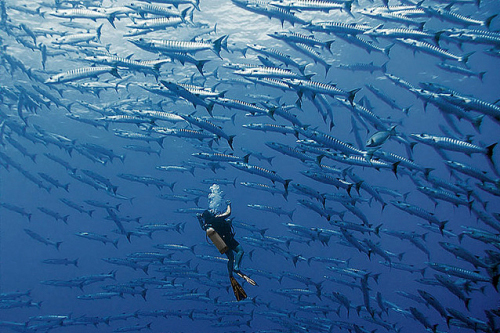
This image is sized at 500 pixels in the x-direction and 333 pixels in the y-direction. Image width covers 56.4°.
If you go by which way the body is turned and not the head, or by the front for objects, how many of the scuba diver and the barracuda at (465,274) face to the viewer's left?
1

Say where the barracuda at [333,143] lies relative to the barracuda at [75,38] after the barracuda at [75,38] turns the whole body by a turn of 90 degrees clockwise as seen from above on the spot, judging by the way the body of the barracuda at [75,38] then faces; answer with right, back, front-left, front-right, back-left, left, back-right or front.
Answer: back-right

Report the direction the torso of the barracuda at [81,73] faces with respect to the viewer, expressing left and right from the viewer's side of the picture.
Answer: facing to the left of the viewer

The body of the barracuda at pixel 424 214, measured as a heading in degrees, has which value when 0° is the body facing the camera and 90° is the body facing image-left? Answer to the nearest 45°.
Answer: approximately 90°

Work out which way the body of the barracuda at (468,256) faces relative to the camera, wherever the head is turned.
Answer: to the viewer's left

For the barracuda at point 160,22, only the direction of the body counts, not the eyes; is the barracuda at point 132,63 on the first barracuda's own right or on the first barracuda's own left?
on the first barracuda's own left

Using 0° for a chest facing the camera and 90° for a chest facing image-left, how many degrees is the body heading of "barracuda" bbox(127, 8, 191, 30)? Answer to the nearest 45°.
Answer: approximately 90°

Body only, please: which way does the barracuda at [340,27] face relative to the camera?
to the viewer's left

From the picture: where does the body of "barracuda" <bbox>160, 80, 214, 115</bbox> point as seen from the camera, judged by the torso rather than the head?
to the viewer's left

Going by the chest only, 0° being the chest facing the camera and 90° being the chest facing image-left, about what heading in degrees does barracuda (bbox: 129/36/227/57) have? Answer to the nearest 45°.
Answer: approximately 90°

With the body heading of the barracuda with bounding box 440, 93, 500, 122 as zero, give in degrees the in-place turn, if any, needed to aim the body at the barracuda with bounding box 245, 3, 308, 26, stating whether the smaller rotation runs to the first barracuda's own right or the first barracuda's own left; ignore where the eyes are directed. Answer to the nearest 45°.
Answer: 0° — it already faces it

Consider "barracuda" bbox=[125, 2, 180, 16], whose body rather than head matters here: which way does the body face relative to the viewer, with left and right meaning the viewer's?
facing to the left of the viewer

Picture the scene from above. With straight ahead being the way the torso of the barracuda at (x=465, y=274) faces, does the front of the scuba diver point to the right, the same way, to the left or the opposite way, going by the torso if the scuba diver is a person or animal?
to the right

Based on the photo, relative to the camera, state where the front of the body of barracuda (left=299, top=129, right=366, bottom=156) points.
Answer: to the viewer's left

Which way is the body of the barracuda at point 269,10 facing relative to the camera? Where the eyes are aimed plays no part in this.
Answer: to the viewer's left
